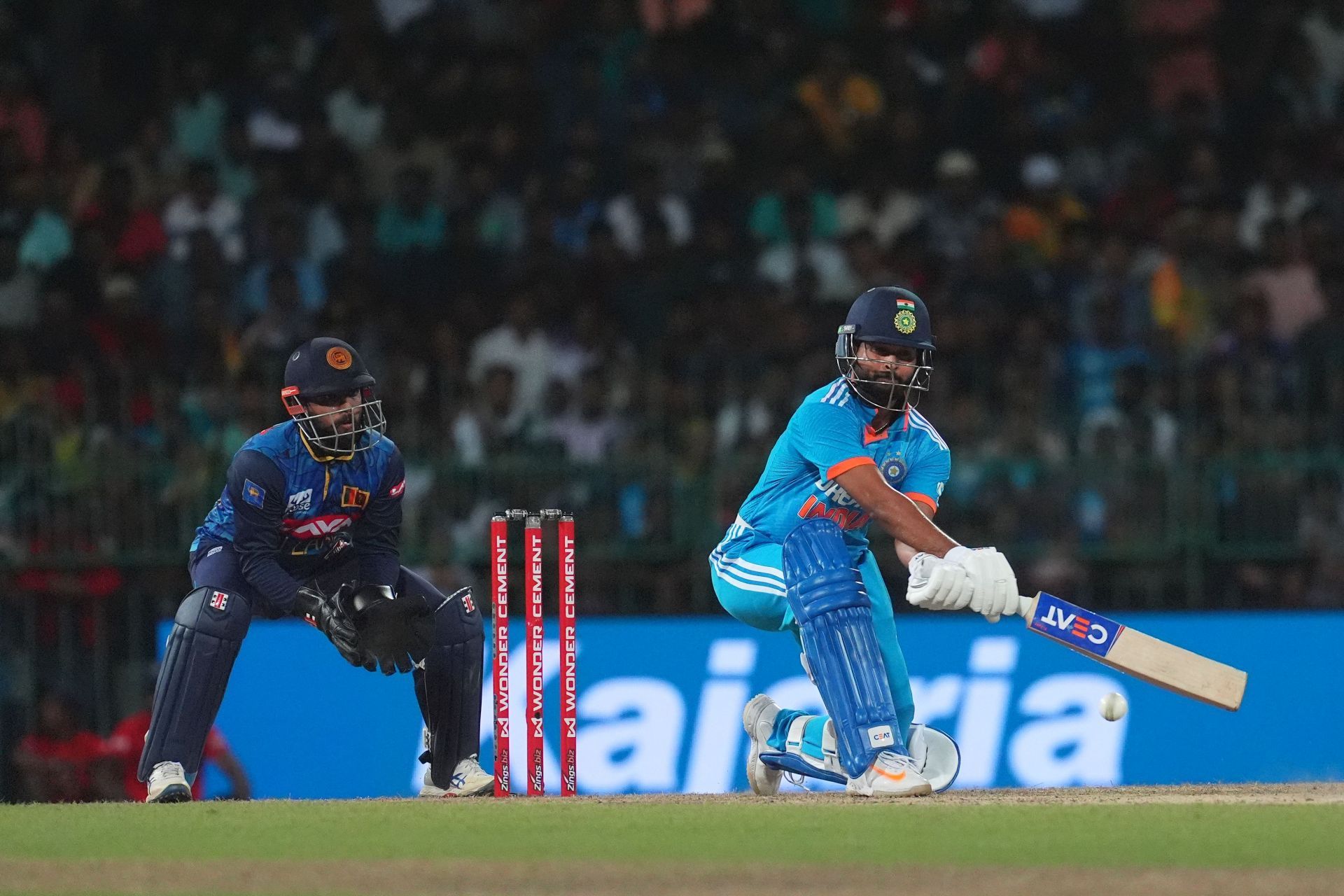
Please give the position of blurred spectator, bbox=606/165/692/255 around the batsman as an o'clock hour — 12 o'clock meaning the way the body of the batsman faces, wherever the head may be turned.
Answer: The blurred spectator is roughly at 7 o'clock from the batsman.

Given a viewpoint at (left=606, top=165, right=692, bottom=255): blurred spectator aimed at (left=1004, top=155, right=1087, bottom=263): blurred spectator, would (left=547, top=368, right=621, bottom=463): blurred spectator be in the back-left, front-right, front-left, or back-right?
back-right

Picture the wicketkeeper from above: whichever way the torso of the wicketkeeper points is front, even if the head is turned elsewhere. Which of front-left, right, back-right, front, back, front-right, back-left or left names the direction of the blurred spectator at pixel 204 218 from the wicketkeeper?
back-left

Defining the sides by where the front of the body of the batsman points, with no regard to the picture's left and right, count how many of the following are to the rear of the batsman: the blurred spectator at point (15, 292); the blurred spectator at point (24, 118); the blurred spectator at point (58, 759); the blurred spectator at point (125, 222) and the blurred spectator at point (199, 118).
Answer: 5

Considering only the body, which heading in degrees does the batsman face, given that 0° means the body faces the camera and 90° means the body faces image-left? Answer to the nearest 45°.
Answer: approximately 315°

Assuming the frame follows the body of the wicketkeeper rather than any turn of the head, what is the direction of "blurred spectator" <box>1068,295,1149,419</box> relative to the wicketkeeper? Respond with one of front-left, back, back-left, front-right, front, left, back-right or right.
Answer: left

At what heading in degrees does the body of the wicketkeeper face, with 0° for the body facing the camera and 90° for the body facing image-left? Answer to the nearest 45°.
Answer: approximately 315°

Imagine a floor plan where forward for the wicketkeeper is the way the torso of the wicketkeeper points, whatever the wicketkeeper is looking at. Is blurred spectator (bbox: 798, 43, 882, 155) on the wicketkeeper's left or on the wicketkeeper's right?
on the wicketkeeper's left

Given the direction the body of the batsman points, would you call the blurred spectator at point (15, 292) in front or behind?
behind

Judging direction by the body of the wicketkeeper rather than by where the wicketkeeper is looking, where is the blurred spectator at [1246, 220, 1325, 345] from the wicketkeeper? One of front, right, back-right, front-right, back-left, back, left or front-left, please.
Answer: left

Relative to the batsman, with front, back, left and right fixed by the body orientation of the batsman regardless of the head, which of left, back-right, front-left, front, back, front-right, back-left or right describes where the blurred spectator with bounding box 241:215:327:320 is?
back

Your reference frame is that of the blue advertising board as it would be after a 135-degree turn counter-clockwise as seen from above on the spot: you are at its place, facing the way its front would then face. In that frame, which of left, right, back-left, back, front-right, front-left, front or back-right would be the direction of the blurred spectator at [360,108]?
left
